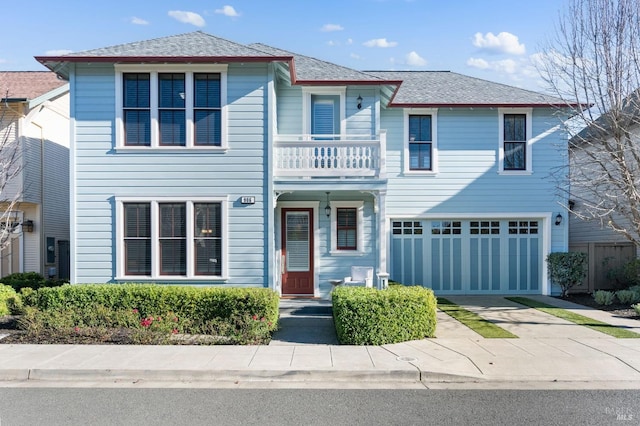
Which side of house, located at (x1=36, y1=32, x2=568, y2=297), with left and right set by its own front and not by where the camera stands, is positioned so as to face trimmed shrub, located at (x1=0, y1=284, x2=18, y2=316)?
right

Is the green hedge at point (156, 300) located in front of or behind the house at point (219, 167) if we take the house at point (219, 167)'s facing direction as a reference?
in front

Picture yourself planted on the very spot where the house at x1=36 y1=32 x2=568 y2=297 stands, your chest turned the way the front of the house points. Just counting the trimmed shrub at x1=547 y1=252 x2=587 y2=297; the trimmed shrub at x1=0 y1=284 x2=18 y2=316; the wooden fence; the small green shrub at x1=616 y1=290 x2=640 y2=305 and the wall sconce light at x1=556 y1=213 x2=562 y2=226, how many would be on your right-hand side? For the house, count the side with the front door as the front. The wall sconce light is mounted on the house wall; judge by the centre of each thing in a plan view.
1

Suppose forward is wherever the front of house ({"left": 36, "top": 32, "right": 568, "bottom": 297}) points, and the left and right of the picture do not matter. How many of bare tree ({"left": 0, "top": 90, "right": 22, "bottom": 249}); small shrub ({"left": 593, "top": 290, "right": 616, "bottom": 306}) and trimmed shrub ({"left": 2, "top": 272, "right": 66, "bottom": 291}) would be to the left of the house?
1

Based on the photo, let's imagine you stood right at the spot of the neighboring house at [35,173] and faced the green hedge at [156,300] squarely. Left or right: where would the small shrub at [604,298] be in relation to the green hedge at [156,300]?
left

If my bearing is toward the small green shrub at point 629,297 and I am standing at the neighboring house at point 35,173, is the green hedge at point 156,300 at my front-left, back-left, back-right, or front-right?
front-right

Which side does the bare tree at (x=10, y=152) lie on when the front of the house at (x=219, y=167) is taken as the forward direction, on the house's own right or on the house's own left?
on the house's own right

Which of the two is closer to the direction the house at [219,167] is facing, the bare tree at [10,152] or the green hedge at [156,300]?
the green hedge

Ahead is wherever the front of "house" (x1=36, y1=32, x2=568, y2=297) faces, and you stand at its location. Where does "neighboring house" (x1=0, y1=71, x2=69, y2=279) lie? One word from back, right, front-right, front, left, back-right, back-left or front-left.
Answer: back-right

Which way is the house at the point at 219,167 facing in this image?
toward the camera

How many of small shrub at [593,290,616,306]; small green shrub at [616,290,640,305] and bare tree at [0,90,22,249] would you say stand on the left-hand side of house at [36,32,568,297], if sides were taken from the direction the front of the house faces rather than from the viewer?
2

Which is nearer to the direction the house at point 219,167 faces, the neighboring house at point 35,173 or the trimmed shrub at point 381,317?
the trimmed shrub

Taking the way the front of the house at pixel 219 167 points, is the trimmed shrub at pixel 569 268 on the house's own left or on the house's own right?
on the house's own left

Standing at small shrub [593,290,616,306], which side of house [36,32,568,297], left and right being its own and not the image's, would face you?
left
